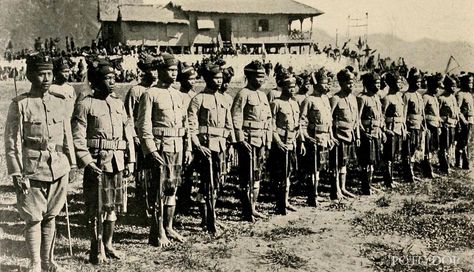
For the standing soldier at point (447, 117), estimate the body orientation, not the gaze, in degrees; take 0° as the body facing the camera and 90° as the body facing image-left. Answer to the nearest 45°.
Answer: approximately 315°

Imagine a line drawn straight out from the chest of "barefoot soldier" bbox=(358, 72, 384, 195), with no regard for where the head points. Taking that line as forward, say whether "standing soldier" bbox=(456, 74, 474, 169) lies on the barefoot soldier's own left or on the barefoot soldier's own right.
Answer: on the barefoot soldier's own left

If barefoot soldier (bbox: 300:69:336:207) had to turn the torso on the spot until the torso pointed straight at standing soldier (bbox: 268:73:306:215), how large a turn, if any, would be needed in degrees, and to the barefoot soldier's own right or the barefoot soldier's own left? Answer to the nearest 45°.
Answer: approximately 90° to the barefoot soldier's own right

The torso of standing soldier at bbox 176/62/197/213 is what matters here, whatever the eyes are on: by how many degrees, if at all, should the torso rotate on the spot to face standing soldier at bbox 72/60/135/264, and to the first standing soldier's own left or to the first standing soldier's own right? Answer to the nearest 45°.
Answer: approximately 45° to the first standing soldier's own right

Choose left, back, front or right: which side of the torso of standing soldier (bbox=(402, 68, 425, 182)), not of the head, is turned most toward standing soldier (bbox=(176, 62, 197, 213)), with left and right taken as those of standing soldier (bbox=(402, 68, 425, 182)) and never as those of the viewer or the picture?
right

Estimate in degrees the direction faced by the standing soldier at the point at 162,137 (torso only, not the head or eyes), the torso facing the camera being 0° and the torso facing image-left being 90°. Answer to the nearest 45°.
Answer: approximately 315°

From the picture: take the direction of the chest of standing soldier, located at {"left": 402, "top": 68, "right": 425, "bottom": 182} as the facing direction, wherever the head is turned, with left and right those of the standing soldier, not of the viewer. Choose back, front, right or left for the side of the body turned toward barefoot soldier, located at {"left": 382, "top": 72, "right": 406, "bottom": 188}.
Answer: right
